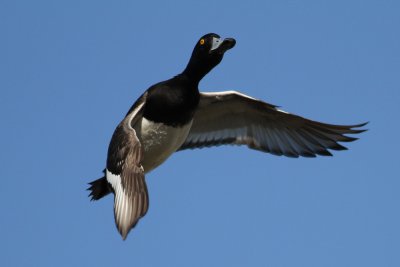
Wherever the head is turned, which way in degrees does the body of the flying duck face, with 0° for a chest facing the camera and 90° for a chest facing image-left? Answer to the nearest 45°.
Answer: approximately 315°
